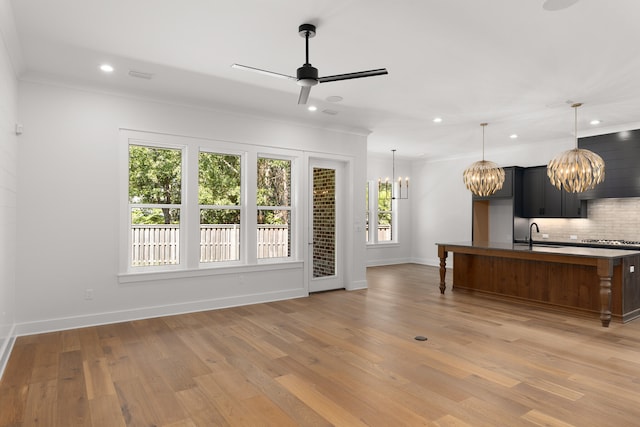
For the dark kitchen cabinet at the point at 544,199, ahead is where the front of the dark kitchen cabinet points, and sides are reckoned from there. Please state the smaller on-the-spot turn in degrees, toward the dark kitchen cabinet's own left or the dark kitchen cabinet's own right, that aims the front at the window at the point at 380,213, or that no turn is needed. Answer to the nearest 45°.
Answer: approximately 90° to the dark kitchen cabinet's own right

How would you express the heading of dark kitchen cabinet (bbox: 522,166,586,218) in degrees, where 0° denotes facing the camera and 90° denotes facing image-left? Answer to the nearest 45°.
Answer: approximately 0°

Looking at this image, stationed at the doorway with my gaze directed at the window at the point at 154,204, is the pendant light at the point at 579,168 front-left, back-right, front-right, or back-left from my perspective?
back-left

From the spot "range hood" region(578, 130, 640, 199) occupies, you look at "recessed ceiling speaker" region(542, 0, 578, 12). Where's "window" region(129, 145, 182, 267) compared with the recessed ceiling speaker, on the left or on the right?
right

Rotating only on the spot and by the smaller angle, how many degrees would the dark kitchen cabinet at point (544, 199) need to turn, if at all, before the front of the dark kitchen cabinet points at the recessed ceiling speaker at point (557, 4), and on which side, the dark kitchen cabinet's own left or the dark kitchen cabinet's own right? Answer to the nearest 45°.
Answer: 0° — it already faces it

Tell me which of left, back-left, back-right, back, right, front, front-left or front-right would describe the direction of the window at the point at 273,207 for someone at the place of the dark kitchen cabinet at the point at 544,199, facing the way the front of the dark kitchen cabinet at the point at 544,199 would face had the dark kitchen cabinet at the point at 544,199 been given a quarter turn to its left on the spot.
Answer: back-right

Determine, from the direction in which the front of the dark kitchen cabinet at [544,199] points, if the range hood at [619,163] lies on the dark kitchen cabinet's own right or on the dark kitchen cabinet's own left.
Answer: on the dark kitchen cabinet's own left

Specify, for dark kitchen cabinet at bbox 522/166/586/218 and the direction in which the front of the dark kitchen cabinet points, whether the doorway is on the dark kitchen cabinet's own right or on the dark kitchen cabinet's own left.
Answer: on the dark kitchen cabinet's own right

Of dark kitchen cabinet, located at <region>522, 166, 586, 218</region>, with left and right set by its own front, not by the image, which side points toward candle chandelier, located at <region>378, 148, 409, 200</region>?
right

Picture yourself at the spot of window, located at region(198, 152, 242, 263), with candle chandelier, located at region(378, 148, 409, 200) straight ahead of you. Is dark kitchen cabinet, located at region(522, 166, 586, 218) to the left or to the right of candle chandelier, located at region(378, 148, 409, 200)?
right
